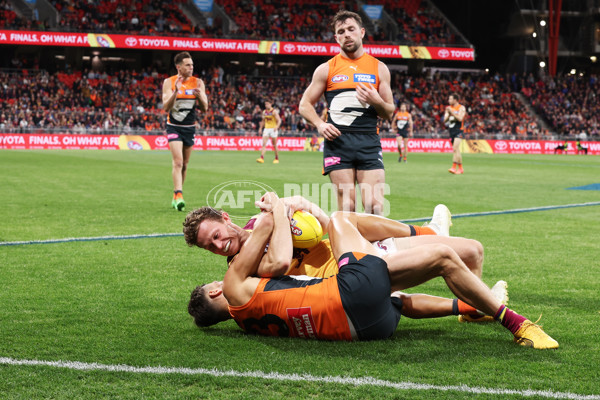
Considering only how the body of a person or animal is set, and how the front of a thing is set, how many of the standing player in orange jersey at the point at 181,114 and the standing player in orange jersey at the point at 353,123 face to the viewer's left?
0

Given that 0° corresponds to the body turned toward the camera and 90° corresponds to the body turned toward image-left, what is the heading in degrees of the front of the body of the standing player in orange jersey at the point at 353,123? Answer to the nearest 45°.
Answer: approximately 0°

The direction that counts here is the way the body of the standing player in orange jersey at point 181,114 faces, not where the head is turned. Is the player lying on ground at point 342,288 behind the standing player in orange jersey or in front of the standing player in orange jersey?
in front

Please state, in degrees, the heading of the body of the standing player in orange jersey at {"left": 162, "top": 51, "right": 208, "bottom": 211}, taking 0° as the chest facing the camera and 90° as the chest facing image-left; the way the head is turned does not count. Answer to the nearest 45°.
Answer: approximately 315°

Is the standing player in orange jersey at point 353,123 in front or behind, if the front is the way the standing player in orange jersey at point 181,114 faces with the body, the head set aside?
in front

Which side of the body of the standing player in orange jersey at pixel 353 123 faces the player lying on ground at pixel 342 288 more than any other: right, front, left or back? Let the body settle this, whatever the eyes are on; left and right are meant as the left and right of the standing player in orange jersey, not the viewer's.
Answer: front
